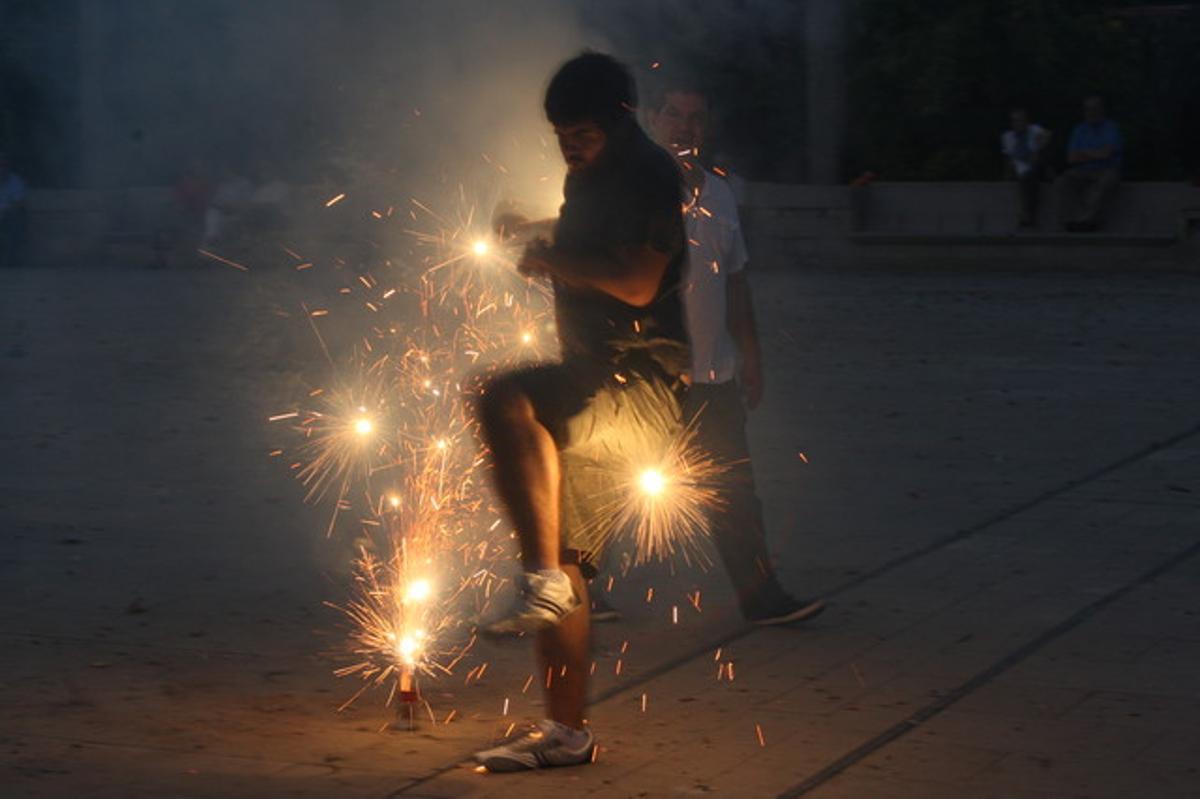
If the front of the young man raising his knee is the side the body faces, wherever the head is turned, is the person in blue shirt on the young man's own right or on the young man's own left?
on the young man's own right

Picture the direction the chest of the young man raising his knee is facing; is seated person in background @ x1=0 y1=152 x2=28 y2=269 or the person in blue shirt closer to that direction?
the seated person in background

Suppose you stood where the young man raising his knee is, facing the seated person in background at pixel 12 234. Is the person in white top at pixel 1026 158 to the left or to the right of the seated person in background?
right

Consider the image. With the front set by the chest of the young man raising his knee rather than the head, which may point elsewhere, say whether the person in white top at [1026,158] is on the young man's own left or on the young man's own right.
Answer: on the young man's own right

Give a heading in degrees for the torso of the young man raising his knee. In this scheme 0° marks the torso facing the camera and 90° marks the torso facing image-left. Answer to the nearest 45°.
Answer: approximately 90°

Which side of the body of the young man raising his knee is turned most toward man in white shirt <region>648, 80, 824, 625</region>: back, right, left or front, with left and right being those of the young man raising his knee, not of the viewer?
right

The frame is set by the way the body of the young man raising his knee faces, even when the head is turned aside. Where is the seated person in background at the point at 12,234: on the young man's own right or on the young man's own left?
on the young man's own right
